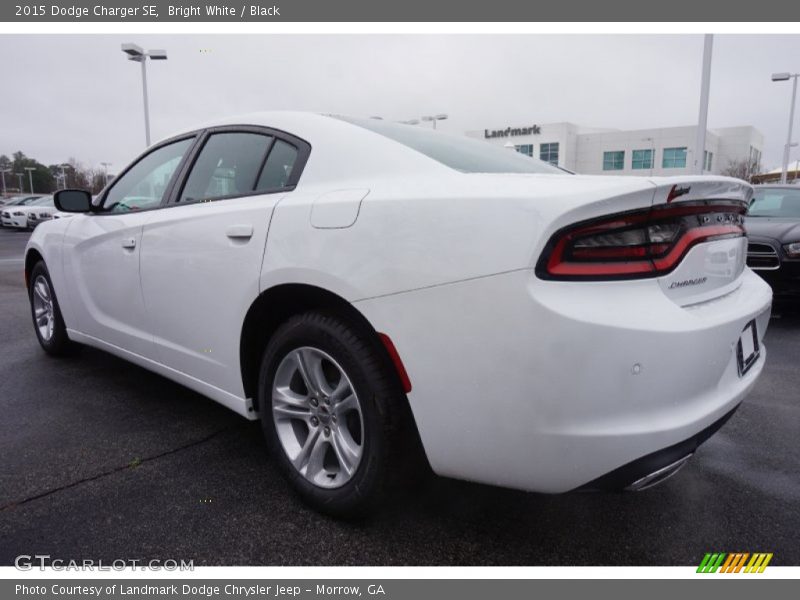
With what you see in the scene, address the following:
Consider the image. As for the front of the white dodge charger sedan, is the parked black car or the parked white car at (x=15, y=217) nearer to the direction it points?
the parked white car

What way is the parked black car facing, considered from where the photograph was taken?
facing the viewer and to the left of the viewer

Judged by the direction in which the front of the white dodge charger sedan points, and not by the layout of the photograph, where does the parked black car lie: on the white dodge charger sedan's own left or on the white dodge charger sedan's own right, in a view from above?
on the white dodge charger sedan's own right

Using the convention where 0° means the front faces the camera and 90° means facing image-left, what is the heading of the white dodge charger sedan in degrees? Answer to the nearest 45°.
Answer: approximately 135°

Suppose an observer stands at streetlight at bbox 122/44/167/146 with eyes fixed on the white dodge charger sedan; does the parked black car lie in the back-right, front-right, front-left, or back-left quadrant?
front-left

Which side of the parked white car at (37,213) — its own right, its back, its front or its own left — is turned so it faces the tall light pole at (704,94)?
left

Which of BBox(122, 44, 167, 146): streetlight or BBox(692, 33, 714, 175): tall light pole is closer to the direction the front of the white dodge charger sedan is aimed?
the streetlight

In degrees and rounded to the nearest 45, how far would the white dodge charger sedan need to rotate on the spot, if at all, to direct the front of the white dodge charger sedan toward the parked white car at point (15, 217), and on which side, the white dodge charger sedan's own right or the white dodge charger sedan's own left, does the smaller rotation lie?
0° — it already faces it

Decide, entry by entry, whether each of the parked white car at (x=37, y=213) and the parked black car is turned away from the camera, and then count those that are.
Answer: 0

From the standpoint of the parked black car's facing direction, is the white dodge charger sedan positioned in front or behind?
in front

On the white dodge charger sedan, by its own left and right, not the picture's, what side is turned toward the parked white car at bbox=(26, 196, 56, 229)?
front
